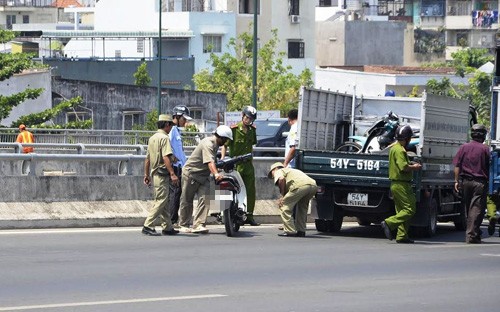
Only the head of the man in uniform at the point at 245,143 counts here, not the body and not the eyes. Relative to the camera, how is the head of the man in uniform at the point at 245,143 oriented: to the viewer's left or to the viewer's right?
to the viewer's left

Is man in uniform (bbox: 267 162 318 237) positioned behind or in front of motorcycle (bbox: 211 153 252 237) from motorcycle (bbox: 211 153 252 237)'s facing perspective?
in front

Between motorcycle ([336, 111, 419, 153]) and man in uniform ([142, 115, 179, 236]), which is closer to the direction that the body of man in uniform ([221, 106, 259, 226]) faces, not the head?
the man in uniform

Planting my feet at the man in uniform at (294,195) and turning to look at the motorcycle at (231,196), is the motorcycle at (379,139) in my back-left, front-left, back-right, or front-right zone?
back-right

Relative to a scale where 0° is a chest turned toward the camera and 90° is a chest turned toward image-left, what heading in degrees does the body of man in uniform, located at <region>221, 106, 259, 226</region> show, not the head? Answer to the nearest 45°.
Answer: approximately 0°

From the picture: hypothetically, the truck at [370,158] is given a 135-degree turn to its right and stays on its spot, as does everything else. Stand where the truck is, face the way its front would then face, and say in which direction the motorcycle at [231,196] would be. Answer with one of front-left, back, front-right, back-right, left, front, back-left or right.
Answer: front-right

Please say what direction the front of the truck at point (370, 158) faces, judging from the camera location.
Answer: facing away from the viewer and to the right of the viewer

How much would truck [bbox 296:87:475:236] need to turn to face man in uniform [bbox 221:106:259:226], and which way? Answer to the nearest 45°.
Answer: approximately 135° to its left

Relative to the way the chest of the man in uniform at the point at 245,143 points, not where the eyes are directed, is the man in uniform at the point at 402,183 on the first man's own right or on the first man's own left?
on the first man's own left
